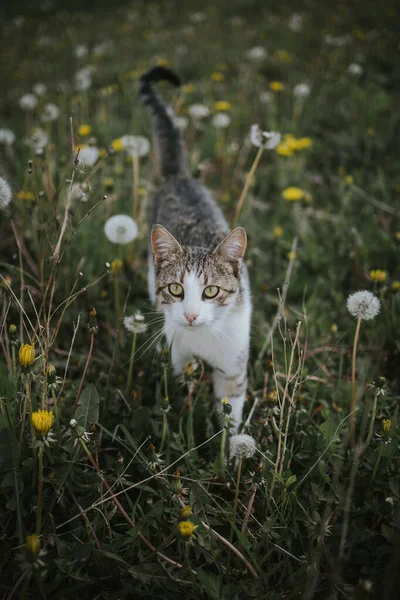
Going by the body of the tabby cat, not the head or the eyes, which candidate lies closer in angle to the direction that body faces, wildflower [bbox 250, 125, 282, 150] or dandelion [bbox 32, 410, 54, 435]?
the dandelion

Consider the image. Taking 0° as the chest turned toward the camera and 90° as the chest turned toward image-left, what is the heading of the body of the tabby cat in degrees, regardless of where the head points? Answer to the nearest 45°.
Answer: approximately 0°

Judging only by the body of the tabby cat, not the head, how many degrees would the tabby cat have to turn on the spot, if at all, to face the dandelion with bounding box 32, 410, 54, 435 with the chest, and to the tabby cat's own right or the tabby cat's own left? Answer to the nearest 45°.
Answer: approximately 45° to the tabby cat's own right

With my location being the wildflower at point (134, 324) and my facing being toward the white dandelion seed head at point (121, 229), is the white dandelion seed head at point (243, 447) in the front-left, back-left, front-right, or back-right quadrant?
back-right

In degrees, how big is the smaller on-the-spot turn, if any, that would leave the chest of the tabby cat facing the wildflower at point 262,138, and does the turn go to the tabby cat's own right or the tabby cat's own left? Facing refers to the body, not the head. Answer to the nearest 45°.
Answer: approximately 180°

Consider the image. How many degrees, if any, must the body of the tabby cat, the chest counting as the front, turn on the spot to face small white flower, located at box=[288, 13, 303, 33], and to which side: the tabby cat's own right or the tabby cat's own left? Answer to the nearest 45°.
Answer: approximately 180°

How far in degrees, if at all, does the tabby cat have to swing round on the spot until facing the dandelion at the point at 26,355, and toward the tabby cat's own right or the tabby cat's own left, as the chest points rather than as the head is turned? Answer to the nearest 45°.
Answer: approximately 45° to the tabby cat's own right

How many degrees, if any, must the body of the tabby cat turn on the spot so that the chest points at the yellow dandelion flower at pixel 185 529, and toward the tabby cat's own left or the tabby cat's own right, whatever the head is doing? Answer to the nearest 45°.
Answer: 0° — it already faces it
